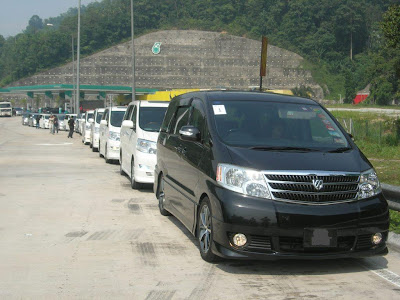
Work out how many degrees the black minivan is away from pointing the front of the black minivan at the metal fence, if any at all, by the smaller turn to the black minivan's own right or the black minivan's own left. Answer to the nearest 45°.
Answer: approximately 135° to the black minivan's own left

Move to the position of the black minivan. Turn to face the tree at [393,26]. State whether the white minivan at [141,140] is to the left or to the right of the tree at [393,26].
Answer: left

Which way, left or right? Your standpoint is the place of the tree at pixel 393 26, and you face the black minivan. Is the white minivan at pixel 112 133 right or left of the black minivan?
right

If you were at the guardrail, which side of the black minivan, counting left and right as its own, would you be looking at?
left

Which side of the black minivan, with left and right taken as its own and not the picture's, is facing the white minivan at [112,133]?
back

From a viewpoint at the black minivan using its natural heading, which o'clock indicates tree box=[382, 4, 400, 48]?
The tree is roughly at 8 o'clock from the black minivan.

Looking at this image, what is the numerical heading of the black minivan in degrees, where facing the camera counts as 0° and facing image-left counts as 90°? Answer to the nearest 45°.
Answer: approximately 315°

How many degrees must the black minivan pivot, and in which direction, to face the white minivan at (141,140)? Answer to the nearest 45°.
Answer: approximately 180°
